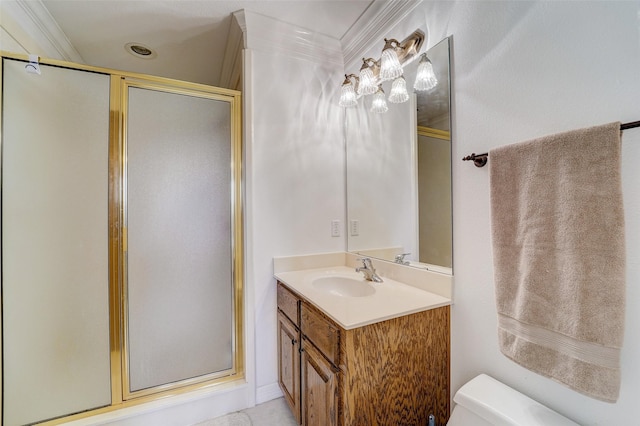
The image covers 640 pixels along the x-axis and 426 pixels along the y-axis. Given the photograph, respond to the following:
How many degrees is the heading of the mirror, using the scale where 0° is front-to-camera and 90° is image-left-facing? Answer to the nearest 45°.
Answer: approximately 45°

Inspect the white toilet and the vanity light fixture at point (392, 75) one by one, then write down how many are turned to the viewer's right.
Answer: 0

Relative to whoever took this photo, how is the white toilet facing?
facing the viewer and to the left of the viewer

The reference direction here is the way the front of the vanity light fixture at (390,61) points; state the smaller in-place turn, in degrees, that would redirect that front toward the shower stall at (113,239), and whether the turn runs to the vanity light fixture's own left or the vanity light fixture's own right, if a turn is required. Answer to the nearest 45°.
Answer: approximately 45° to the vanity light fixture's own right
